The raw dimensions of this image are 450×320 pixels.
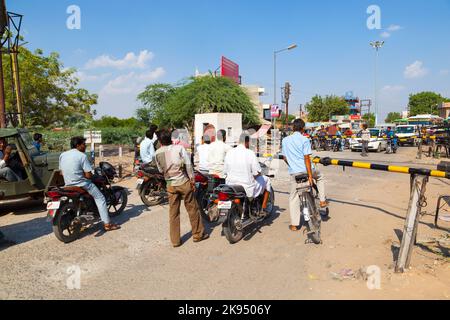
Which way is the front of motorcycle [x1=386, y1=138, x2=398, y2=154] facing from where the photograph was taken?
facing the viewer and to the left of the viewer

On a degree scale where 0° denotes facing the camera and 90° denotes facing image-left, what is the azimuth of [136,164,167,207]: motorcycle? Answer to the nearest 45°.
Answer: approximately 225°

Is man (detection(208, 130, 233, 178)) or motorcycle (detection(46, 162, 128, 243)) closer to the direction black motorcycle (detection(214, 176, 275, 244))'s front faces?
the man

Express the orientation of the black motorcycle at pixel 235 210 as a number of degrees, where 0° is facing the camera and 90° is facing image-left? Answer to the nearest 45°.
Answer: approximately 225°

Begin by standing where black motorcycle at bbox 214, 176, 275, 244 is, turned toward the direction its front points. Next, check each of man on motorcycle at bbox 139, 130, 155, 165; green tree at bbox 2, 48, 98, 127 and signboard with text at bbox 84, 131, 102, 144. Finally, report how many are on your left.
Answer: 3

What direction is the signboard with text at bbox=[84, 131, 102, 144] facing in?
toward the camera

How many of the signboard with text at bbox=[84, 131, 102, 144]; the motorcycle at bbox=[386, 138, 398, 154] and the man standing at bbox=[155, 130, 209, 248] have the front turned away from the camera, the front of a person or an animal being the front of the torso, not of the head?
1

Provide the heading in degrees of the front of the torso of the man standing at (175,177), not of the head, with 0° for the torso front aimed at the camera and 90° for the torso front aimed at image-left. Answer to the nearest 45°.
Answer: approximately 180°

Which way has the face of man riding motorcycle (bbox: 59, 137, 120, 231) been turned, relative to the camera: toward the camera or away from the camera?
away from the camera

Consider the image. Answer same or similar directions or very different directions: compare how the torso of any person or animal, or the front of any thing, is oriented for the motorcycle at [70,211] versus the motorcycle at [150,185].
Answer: same or similar directions

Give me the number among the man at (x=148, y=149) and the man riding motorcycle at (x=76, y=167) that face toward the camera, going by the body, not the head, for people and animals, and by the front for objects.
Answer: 0

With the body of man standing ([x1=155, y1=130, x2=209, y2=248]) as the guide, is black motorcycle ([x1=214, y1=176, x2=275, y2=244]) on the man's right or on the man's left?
on the man's right

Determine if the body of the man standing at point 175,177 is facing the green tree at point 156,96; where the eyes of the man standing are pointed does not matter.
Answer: yes

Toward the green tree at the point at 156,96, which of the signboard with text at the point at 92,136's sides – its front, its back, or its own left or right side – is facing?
back

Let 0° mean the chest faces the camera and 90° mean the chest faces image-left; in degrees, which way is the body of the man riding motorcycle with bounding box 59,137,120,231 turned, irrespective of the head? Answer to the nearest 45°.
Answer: approximately 225°

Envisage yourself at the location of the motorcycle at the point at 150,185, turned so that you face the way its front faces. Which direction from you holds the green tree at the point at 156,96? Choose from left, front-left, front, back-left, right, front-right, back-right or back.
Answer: front-left
